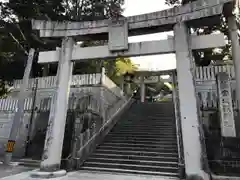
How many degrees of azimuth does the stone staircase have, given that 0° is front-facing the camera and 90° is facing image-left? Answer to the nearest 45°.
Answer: approximately 0°

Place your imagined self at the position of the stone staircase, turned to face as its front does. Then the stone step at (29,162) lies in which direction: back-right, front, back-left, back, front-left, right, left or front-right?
right
